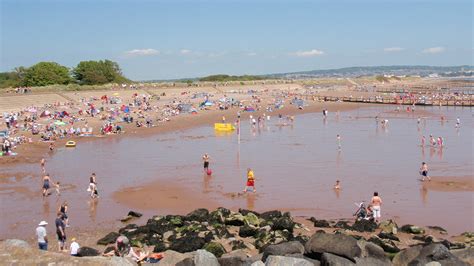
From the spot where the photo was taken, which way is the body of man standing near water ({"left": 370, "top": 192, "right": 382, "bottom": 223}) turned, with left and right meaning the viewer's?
facing away from the viewer

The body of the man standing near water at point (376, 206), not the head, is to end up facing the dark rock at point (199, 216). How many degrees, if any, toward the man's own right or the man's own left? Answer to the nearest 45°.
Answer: approximately 90° to the man's own left

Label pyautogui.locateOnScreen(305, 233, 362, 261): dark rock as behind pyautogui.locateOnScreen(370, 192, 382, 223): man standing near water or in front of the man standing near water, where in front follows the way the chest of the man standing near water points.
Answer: behind

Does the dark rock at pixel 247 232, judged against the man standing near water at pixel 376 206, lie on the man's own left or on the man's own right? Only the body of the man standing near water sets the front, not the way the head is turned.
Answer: on the man's own left

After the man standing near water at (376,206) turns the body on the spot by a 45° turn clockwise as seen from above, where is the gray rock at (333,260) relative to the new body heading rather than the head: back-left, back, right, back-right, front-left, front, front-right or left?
back-right

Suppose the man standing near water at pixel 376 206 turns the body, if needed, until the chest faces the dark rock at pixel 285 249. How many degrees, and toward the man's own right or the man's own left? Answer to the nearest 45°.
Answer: approximately 180°

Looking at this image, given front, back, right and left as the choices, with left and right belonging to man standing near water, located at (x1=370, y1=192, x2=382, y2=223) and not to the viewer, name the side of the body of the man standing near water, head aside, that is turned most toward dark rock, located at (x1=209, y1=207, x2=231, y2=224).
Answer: left

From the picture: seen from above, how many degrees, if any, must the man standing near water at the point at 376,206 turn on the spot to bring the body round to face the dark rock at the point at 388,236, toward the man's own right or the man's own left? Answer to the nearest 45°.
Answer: approximately 180°

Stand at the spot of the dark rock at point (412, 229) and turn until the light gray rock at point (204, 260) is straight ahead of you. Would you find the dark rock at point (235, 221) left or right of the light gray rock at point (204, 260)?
right

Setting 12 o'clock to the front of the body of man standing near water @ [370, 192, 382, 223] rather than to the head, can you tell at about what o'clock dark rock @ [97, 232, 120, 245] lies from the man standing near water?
The dark rock is roughly at 8 o'clock from the man standing near water.

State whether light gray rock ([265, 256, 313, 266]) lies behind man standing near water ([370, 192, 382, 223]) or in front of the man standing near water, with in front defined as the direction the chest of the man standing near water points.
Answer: behind

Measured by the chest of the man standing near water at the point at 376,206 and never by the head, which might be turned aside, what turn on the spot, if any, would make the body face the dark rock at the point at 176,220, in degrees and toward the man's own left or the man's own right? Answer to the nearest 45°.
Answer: approximately 135° to the man's own left

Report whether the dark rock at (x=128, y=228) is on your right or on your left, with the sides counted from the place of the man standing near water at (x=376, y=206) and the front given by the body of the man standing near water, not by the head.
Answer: on your left
